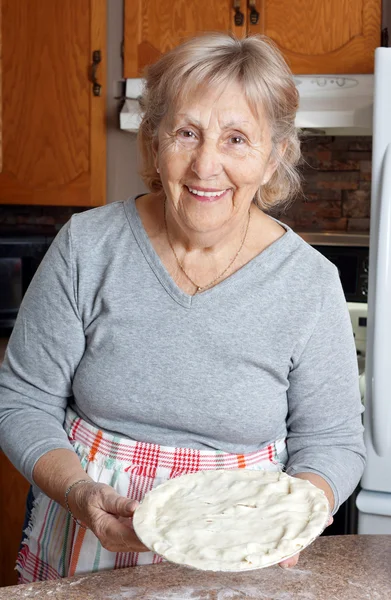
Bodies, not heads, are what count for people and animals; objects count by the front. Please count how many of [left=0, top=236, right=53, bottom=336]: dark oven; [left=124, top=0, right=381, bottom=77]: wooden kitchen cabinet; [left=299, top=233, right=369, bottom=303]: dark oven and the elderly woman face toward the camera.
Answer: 4

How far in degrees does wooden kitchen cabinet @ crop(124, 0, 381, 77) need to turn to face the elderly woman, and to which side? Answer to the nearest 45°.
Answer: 0° — it already faces them

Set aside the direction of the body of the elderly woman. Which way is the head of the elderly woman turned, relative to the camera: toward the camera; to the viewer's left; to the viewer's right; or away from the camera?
toward the camera

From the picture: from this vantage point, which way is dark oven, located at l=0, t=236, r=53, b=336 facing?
toward the camera

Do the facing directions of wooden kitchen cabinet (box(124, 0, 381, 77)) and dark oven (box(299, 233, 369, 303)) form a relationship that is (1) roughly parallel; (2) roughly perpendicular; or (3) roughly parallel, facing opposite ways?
roughly parallel

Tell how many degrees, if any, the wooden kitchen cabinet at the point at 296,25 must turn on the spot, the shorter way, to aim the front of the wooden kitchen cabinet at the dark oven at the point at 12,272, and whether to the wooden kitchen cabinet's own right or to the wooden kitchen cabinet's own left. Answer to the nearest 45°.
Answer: approximately 90° to the wooden kitchen cabinet's own right

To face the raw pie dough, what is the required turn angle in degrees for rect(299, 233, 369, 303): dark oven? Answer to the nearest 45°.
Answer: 0° — it already faces it

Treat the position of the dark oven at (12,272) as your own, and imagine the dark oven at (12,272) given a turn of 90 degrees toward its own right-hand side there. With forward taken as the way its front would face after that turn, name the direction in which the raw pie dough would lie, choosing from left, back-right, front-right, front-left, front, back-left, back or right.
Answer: left

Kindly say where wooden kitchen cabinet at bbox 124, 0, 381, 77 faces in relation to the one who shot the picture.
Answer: facing the viewer

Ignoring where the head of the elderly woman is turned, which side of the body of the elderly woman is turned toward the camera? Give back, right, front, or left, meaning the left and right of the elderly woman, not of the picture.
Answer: front
